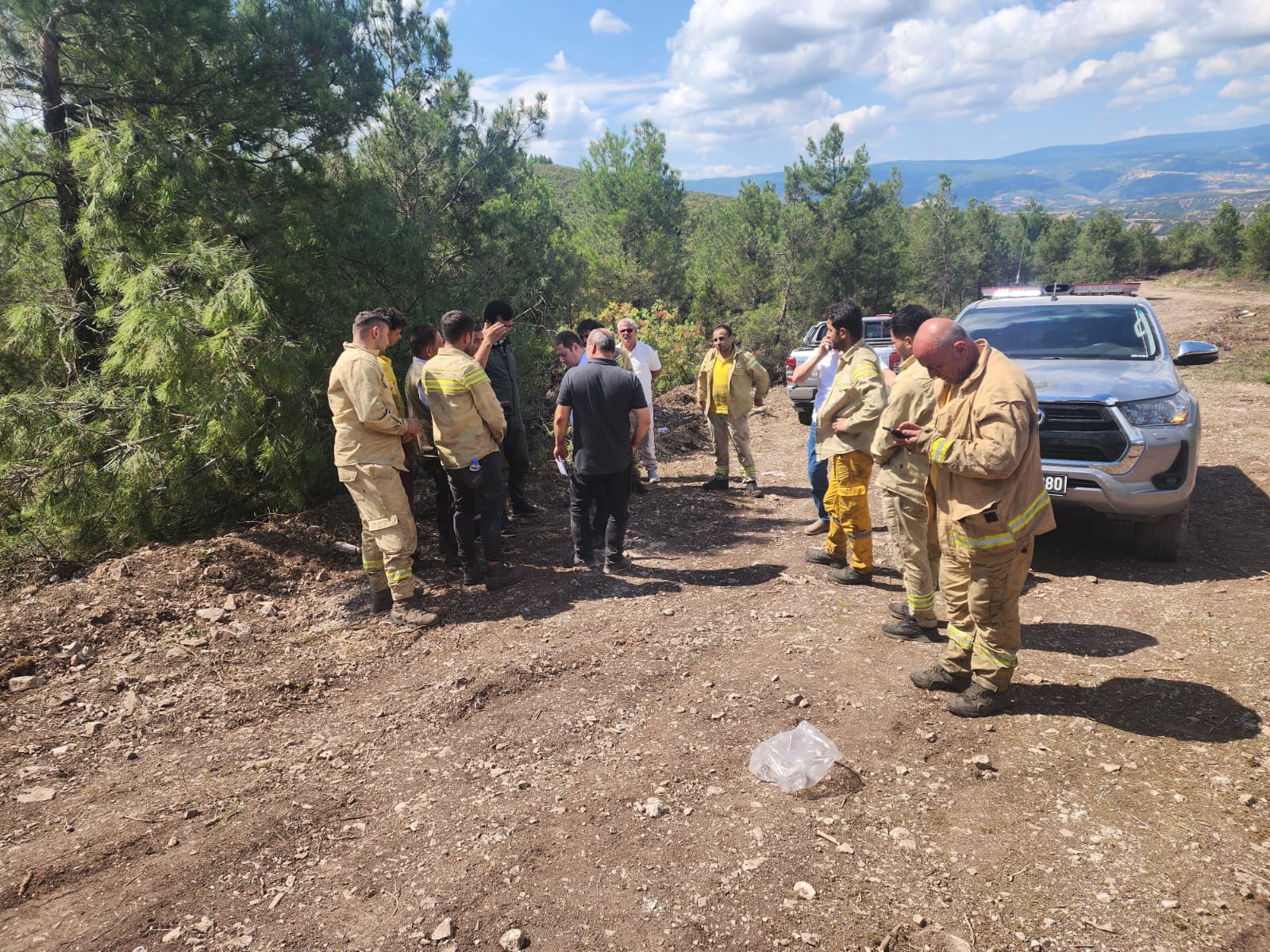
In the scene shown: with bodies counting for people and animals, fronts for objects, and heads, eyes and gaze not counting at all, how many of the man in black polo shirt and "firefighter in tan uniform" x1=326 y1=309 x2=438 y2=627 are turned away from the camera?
1

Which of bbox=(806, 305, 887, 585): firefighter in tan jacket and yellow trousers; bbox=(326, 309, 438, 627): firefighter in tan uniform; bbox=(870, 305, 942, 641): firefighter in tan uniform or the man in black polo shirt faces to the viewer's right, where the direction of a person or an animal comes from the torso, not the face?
bbox=(326, 309, 438, 627): firefighter in tan uniform

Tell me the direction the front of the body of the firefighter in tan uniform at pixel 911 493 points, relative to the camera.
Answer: to the viewer's left

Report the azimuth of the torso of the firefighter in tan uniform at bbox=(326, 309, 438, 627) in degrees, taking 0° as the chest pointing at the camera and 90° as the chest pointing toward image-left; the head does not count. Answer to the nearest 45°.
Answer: approximately 270°

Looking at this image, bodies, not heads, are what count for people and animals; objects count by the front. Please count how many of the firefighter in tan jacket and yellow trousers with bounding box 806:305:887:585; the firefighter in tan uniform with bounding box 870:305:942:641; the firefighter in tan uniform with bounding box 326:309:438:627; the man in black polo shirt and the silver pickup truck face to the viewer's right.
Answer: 1

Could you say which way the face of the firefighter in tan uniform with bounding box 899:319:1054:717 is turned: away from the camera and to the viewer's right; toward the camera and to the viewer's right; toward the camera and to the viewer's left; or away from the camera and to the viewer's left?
toward the camera and to the viewer's left

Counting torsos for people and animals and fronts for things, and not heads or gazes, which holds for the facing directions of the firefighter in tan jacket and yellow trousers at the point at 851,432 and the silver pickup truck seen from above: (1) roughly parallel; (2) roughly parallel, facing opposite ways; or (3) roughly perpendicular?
roughly perpendicular

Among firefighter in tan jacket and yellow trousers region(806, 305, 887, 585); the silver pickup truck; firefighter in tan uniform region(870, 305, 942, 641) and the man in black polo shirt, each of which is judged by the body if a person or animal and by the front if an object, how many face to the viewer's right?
0

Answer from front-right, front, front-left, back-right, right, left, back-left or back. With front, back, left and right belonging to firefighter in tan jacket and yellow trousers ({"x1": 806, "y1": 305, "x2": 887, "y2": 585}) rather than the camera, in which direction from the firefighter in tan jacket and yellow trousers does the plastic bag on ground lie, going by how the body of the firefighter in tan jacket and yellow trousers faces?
left

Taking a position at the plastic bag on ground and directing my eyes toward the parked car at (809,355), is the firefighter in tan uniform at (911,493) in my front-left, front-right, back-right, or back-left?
front-right

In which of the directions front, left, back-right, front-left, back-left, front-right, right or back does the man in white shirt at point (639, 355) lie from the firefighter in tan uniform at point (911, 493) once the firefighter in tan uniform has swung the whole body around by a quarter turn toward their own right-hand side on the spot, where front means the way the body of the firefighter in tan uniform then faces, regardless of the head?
front-left

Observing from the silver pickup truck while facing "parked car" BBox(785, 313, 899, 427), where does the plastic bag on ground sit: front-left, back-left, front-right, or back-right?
back-left

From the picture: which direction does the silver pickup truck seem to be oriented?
toward the camera

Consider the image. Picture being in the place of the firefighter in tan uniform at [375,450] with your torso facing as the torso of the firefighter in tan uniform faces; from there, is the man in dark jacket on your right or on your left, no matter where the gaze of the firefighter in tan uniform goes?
on your left

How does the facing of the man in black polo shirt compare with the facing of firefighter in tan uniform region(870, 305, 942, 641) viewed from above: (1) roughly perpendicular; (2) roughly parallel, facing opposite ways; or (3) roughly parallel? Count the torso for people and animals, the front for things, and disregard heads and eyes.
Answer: roughly perpendicular

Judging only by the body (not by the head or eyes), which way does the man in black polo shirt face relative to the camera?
away from the camera

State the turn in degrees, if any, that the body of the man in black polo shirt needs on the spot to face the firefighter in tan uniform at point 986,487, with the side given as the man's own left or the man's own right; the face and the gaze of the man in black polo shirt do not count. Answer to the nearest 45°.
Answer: approximately 135° to the man's own right
